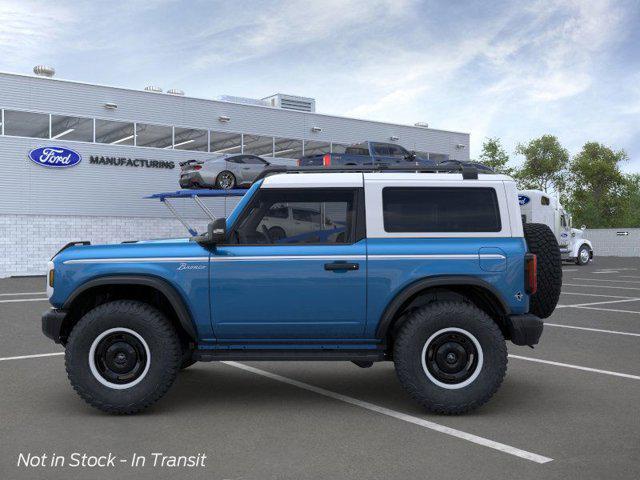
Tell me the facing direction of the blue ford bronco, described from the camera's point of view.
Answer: facing to the left of the viewer

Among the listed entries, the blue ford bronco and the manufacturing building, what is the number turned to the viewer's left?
1

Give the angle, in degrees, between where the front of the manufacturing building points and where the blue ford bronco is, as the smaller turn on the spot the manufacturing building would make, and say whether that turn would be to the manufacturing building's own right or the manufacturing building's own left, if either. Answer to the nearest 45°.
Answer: approximately 45° to the manufacturing building's own right

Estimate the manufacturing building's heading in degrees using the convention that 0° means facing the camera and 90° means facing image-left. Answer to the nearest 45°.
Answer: approximately 315°
